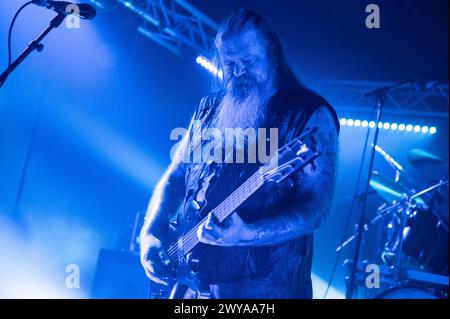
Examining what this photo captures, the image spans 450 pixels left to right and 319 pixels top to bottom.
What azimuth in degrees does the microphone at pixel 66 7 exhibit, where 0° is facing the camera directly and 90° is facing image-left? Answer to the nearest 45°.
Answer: approximately 270°

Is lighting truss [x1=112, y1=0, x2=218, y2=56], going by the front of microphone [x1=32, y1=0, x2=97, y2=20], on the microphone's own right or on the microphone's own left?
on the microphone's own left

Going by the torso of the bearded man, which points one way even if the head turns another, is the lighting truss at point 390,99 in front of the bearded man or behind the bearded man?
behind

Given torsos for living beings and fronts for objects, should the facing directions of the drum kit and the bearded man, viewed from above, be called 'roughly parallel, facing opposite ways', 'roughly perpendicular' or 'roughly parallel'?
roughly parallel

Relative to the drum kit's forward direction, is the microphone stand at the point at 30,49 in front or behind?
in front

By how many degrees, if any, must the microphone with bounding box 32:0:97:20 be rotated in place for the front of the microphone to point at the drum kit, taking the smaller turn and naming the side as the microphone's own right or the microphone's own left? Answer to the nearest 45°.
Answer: approximately 45° to the microphone's own left

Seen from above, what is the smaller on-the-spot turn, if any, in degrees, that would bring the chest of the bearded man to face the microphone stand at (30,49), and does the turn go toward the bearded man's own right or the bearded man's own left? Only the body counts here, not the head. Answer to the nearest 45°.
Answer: approximately 45° to the bearded man's own right

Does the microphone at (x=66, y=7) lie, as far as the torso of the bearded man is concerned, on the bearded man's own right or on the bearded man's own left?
on the bearded man's own right

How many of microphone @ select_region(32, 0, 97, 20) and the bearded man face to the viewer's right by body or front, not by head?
1

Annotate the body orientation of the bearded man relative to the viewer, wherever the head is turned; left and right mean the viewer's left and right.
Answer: facing the viewer and to the left of the viewer

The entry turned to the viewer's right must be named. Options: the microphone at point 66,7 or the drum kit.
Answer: the microphone
